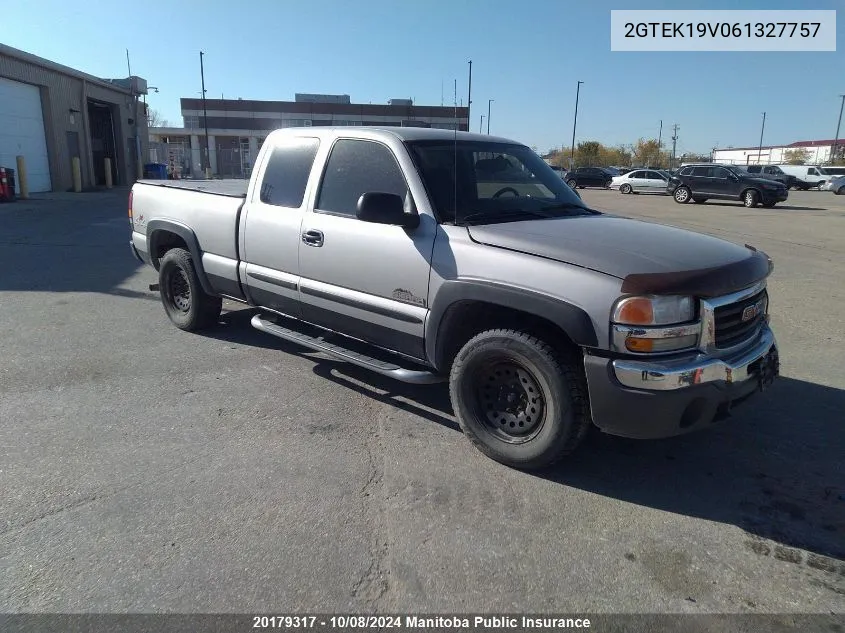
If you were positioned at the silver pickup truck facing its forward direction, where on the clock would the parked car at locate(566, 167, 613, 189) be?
The parked car is roughly at 8 o'clock from the silver pickup truck.

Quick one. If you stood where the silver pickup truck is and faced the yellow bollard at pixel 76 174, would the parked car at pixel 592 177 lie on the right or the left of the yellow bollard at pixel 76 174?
right

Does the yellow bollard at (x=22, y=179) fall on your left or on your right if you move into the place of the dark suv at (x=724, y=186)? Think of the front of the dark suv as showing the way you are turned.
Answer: on your right

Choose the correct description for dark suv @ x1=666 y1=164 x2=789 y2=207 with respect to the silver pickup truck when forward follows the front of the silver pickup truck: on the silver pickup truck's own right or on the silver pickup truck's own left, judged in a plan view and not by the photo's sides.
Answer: on the silver pickup truck's own left

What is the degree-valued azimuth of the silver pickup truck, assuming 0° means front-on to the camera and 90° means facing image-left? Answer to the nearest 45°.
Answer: approximately 315°

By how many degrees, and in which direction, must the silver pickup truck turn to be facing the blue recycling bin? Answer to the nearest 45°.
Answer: approximately 180°

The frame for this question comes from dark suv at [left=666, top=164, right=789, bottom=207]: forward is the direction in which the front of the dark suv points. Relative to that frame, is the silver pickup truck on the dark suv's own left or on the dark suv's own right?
on the dark suv's own right

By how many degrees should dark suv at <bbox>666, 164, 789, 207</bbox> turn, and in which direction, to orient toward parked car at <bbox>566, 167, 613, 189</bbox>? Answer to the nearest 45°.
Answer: approximately 180°

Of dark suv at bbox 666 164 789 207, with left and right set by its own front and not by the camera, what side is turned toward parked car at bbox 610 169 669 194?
back
